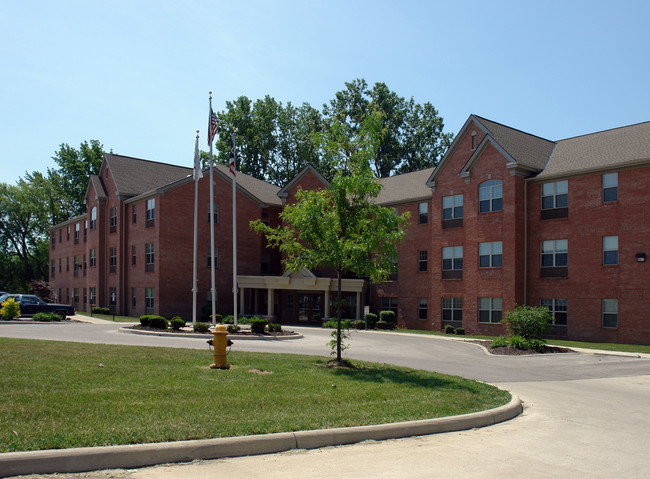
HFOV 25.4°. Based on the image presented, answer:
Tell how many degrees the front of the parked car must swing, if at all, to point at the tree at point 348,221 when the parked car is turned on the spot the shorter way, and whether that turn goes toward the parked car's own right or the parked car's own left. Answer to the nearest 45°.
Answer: approximately 90° to the parked car's own right

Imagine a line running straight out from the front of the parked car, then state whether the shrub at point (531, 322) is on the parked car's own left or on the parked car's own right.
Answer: on the parked car's own right

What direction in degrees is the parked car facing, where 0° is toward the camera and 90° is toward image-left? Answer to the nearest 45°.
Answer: approximately 270°

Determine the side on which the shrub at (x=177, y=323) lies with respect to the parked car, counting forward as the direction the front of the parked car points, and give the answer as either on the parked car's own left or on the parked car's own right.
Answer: on the parked car's own right

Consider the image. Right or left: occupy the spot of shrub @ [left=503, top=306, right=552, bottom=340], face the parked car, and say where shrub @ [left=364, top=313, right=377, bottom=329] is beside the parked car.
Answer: right
